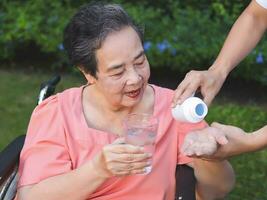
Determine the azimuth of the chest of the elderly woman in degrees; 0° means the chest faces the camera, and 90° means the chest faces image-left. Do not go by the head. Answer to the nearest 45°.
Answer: approximately 315°

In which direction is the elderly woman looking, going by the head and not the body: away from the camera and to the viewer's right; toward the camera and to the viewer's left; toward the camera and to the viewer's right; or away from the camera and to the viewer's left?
toward the camera and to the viewer's right

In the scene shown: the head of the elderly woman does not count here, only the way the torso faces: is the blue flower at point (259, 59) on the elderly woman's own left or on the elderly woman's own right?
on the elderly woman's own left

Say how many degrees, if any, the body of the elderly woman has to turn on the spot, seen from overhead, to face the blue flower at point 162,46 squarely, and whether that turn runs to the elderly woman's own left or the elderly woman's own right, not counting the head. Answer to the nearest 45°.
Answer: approximately 135° to the elderly woman's own left
